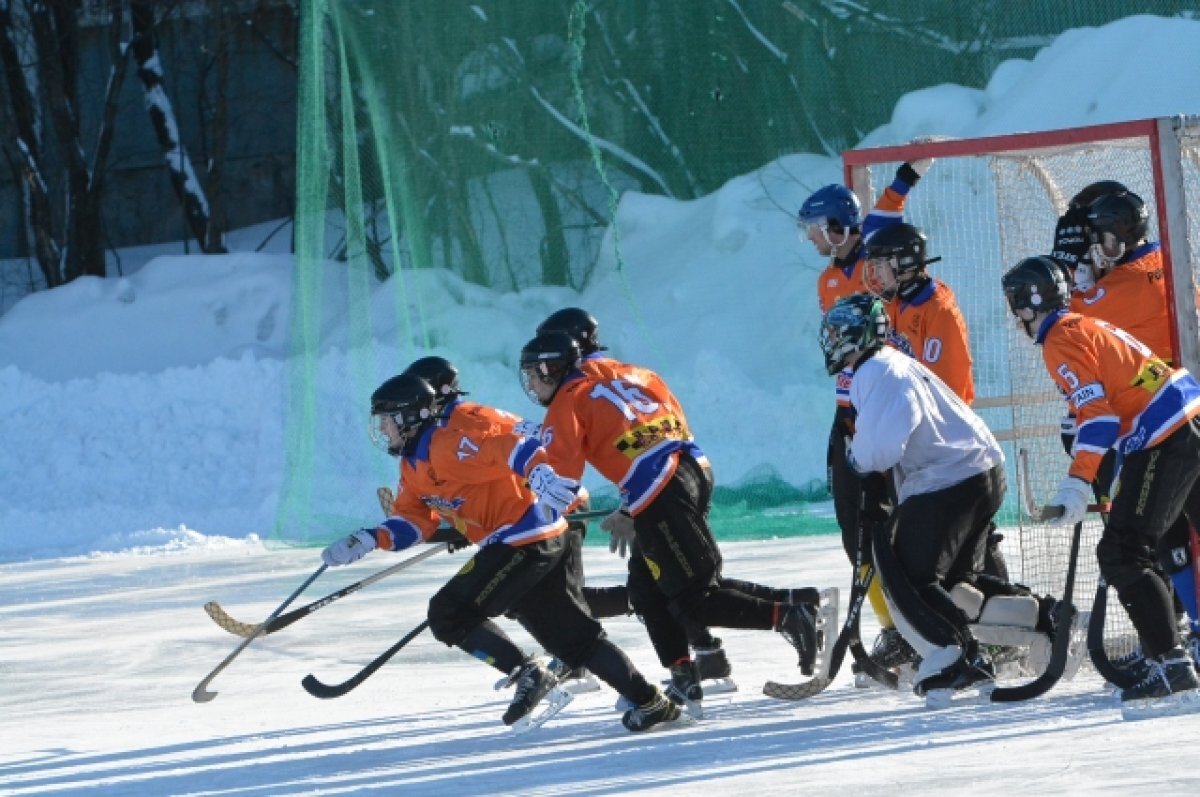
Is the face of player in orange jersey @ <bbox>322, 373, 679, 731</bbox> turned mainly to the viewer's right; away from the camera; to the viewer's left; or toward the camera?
to the viewer's left

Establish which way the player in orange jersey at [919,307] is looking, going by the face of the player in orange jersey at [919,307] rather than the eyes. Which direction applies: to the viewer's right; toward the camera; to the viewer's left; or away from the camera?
to the viewer's left

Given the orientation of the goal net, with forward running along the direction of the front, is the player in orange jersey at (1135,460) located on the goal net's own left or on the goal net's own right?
on the goal net's own left

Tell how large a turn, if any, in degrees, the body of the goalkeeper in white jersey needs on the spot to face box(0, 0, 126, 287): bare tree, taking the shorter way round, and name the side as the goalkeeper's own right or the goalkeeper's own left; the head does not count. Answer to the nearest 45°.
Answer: approximately 45° to the goalkeeper's own right

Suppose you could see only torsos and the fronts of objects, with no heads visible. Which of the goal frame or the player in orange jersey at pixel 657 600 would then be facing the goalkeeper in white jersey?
the goal frame

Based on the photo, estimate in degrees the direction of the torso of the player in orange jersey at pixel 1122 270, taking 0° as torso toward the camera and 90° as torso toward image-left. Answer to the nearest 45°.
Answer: approximately 90°

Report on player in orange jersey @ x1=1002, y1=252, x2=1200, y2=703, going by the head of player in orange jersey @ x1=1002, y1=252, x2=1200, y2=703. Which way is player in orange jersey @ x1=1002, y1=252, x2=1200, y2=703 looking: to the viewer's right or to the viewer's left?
to the viewer's left

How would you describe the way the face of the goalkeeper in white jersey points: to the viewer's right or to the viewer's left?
to the viewer's left

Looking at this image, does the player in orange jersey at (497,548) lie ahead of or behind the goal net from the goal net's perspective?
ahead

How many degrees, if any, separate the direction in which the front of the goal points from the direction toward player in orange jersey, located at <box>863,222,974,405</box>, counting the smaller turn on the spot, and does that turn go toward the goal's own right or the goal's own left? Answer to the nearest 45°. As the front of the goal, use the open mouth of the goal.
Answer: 0° — it already faces them

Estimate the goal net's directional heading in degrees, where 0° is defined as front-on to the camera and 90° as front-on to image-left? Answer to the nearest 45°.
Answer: approximately 45°

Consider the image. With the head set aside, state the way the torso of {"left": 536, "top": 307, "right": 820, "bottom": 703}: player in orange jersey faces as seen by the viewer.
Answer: to the viewer's left

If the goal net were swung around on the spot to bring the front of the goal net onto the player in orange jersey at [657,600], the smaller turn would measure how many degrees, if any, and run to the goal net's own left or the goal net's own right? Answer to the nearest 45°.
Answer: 0° — it already faces them
